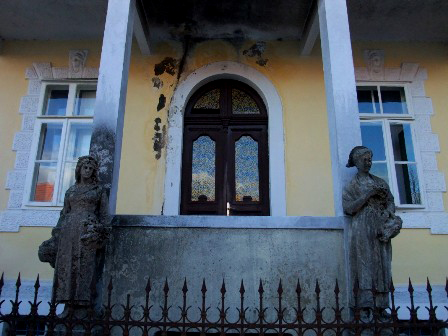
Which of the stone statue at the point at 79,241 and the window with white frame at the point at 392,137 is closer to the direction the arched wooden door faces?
the stone statue

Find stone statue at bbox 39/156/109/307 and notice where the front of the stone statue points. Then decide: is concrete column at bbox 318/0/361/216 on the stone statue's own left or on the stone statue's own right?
on the stone statue's own left

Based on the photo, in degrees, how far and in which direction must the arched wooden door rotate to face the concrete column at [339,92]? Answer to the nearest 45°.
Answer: approximately 45° to its left

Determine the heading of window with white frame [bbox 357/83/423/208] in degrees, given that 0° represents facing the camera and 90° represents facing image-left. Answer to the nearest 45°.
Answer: approximately 0°
